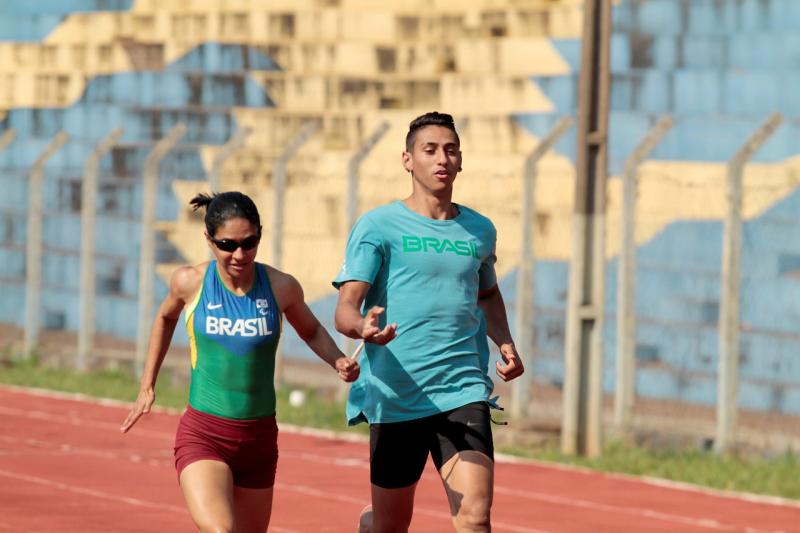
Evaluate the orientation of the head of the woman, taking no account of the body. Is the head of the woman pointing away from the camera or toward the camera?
toward the camera

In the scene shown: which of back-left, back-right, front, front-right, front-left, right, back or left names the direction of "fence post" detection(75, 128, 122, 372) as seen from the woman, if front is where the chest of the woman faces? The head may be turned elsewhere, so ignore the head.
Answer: back

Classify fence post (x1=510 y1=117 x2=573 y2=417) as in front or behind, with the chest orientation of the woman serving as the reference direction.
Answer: behind

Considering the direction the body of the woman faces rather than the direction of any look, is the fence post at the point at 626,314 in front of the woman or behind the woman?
behind

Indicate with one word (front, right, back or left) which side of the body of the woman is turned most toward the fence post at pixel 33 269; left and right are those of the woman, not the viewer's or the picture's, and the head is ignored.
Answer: back

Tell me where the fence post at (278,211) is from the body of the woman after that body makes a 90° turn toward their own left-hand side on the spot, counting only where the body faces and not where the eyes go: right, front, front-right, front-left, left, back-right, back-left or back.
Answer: left

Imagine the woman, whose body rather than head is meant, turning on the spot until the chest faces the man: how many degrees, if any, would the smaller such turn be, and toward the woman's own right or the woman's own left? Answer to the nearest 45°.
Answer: approximately 90° to the woman's own left

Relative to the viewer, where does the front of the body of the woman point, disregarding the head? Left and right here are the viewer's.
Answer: facing the viewer

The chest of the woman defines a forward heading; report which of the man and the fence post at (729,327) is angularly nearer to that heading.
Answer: the man

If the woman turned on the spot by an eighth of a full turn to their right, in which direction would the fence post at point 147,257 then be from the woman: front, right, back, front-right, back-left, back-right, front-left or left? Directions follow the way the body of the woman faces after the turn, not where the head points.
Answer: back-right
